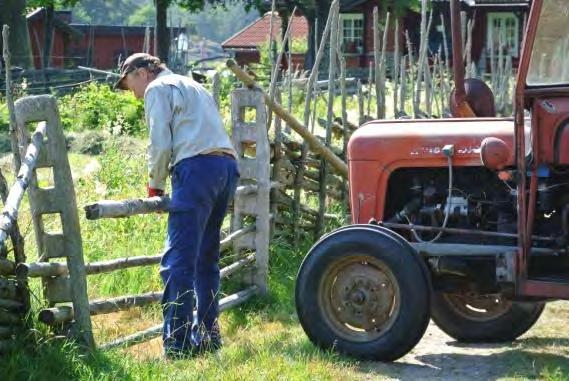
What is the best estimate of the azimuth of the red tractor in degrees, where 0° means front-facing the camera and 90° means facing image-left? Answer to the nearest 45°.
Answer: approximately 135°

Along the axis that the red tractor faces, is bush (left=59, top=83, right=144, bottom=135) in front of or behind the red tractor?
in front

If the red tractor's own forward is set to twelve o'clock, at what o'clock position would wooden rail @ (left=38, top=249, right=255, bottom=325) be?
The wooden rail is roughly at 10 o'clock from the red tractor.

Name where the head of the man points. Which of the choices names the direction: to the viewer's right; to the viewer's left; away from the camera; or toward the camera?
to the viewer's left

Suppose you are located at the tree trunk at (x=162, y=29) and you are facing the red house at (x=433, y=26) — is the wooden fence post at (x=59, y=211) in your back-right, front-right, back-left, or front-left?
back-right
